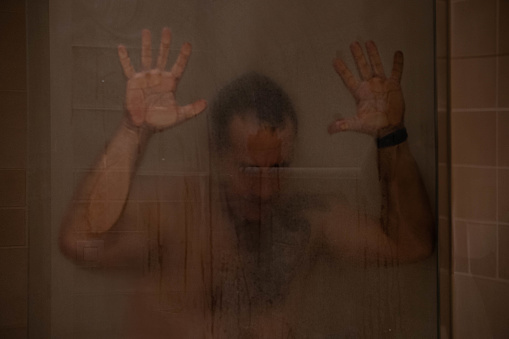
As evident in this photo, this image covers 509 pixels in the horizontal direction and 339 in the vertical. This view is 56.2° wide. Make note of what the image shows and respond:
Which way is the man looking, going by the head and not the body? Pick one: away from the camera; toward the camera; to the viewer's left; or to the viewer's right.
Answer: toward the camera

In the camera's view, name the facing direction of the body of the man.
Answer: toward the camera
